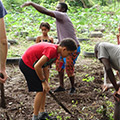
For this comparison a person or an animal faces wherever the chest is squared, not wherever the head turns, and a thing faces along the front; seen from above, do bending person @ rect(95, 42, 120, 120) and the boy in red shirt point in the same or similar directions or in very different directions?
very different directions

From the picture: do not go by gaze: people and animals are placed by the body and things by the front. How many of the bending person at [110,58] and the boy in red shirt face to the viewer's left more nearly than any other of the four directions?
1

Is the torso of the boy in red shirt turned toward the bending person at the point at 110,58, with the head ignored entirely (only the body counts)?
yes

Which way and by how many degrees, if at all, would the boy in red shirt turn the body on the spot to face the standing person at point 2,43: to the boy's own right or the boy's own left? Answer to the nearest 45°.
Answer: approximately 135° to the boy's own right

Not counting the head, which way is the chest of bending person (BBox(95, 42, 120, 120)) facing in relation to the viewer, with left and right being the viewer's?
facing to the left of the viewer

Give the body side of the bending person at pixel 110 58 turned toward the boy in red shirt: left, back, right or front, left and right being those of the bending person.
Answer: front

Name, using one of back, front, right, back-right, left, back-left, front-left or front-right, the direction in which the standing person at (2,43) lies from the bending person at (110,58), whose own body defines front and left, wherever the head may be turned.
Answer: front-left

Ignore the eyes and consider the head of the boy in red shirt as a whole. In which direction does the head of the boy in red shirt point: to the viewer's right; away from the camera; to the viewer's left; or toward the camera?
to the viewer's right
